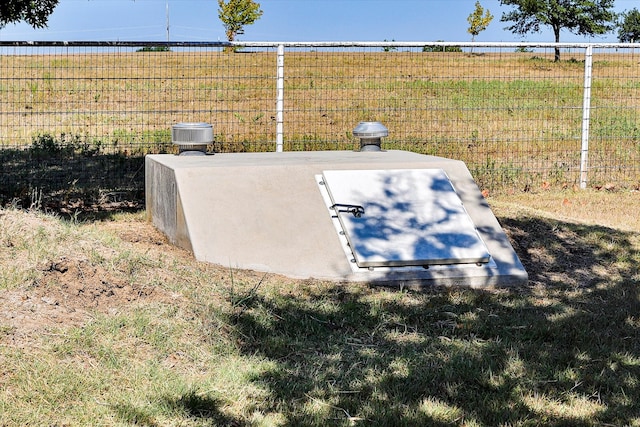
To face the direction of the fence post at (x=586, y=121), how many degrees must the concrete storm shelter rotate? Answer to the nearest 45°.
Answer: approximately 135° to its left

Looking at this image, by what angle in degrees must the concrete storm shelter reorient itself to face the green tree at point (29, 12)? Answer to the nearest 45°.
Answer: approximately 135° to its right

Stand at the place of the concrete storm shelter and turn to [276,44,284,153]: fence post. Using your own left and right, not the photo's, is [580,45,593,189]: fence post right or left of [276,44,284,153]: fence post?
right

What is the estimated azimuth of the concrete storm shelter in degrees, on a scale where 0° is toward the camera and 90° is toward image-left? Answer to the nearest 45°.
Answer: approximately 0°

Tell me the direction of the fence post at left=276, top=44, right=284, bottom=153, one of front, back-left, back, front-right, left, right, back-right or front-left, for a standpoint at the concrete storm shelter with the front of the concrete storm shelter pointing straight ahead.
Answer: back
